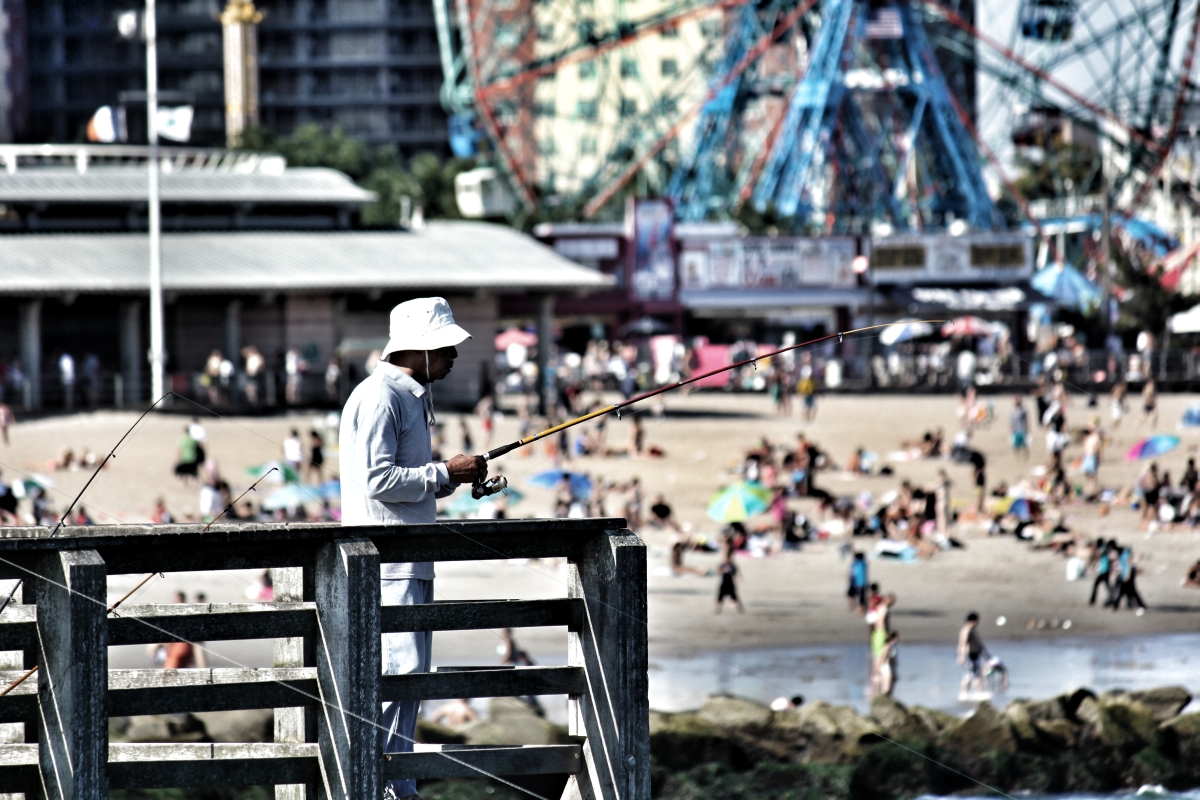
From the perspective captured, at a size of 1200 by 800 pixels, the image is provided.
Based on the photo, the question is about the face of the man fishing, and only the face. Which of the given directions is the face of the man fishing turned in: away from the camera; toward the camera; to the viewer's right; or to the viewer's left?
to the viewer's right

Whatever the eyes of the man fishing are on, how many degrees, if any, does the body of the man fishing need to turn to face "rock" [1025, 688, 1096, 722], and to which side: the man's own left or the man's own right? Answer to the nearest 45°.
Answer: approximately 45° to the man's own left

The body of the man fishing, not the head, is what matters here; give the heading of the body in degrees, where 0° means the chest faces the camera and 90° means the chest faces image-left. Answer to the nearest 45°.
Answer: approximately 270°

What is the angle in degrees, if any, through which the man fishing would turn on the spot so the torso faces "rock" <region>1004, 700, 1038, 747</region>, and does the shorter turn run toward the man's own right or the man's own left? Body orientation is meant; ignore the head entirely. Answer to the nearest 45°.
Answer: approximately 45° to the man's own left

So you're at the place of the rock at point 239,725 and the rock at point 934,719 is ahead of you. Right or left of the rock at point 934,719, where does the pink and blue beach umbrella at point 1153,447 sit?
left

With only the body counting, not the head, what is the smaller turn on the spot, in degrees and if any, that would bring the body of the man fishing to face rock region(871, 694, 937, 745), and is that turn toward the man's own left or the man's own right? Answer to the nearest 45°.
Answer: approximately 45° to the man's own left

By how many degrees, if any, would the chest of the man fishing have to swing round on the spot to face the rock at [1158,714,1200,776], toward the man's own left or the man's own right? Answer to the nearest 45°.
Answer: approximately 45° to the man's own left
